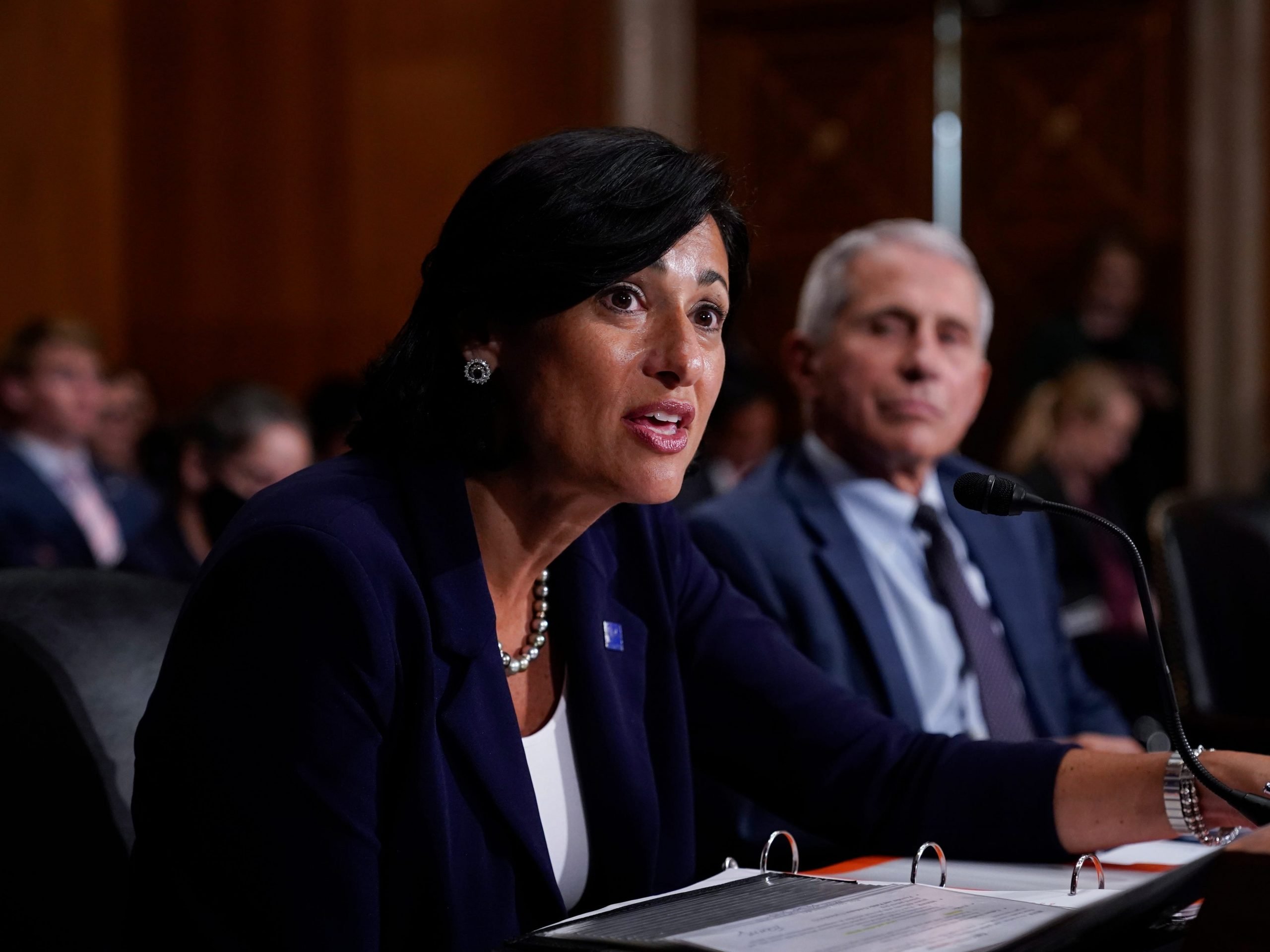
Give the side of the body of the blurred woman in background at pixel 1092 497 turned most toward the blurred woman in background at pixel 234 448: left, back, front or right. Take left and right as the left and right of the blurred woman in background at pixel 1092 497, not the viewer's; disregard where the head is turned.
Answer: right

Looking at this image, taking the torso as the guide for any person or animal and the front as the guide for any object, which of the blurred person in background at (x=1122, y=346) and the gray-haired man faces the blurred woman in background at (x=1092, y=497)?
the blurred person in background

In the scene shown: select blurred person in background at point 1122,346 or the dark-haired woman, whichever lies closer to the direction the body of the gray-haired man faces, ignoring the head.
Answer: the dark-haired woman

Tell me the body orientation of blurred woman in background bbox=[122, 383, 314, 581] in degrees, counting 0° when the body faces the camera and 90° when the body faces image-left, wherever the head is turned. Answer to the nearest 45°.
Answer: approximately 315°

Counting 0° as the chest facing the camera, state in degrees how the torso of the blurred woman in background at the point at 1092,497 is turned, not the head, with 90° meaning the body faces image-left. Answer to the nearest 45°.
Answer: approximately 315°

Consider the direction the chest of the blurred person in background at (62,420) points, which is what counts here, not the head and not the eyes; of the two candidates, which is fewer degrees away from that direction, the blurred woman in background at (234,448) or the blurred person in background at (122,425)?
the blurred woman in background

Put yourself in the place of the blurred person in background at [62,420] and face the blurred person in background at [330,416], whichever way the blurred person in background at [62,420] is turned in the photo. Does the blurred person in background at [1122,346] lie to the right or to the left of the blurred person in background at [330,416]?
left

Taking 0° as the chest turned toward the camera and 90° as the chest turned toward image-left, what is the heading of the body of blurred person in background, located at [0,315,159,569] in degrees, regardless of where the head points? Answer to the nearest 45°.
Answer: approximately 315°

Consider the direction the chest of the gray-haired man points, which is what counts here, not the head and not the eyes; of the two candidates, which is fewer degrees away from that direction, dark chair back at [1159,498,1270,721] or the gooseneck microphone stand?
the gooseneck microphone stand
